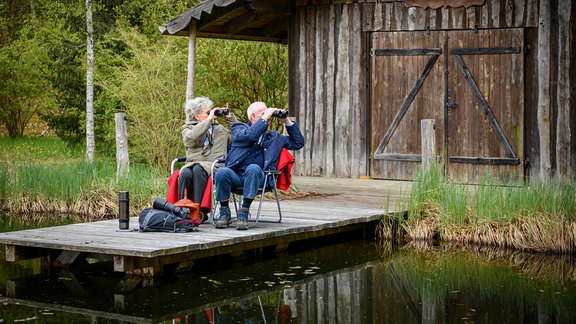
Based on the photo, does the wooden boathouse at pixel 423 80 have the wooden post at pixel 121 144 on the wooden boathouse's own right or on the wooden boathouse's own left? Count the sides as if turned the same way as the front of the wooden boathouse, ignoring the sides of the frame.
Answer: on the wooden boathouse's own right

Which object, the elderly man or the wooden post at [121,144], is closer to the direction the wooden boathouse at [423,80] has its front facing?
the elderly man

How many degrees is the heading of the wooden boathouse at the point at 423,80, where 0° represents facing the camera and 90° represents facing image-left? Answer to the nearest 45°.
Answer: approximately 0°

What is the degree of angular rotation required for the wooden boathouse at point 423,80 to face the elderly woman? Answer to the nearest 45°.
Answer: approximately 45° to its right
